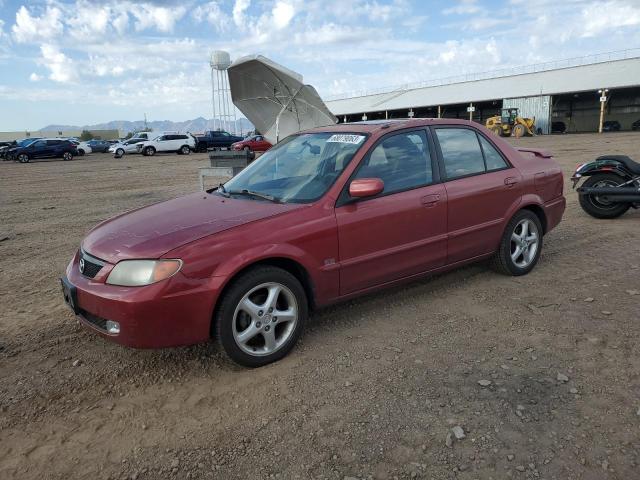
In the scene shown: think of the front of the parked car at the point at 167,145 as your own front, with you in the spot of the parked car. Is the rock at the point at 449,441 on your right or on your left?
on your left

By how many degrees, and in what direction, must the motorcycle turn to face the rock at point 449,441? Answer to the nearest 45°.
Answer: approximately 90° to its right

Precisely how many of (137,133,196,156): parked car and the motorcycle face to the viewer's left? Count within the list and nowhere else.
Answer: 1

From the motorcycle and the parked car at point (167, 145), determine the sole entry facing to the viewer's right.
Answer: the motorcycle

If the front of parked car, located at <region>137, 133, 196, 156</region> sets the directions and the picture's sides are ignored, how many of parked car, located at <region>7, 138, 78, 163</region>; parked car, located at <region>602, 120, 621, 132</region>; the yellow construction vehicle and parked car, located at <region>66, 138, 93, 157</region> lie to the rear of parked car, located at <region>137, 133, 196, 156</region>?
2

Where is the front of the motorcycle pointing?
to the viewer's right

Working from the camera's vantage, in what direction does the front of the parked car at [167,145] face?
facing to the left of the viewer

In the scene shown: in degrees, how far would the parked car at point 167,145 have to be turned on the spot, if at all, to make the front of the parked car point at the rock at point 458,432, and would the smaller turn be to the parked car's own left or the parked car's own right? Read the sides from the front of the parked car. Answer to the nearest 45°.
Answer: approximately 90° to the parked car's own left

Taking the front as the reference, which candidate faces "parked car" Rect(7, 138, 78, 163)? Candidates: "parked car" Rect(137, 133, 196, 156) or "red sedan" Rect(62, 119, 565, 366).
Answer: "parked car" Rect(137, 133, 196, 156)

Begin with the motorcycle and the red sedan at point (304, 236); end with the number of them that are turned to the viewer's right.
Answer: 1

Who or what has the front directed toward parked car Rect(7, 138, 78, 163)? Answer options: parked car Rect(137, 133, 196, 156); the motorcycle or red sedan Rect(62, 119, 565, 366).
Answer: parked car Rect(137, 133, 196, 156)

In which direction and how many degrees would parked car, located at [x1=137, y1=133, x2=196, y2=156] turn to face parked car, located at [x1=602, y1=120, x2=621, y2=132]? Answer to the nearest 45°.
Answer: approximately 180°

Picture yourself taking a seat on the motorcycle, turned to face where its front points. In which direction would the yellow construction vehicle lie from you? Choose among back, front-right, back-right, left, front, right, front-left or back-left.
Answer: left

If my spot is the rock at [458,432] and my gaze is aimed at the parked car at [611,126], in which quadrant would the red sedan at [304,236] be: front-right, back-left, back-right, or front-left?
front-left

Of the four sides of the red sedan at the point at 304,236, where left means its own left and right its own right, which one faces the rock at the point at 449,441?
left

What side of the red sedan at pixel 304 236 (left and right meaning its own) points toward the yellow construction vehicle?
back
